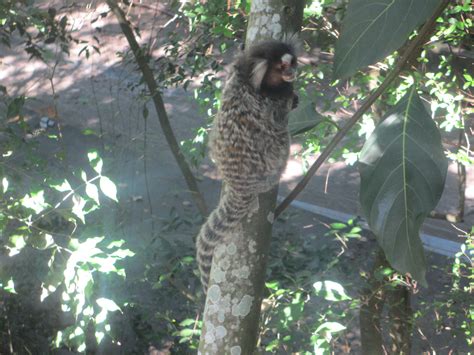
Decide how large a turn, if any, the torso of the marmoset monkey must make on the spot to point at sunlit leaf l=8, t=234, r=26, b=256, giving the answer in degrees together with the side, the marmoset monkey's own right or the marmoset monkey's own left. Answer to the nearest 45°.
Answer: approximately 135° to the marmoset monkey's own left

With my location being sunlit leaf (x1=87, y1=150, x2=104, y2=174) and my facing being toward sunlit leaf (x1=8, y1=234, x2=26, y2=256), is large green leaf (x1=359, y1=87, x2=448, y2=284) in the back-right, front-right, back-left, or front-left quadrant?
back-left

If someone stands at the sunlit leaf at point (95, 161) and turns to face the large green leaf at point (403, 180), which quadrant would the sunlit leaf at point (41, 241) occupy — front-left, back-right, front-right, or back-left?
back-right

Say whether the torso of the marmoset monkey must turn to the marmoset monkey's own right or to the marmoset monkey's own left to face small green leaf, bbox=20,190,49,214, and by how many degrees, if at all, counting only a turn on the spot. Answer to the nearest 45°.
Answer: approximately 135° to the marmoset monkey's own left

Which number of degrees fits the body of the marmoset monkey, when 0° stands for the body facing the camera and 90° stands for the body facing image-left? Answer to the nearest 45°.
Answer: approximately 225°

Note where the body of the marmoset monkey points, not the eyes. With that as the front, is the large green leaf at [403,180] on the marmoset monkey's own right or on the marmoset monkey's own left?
on the marmoset monkey's own right
